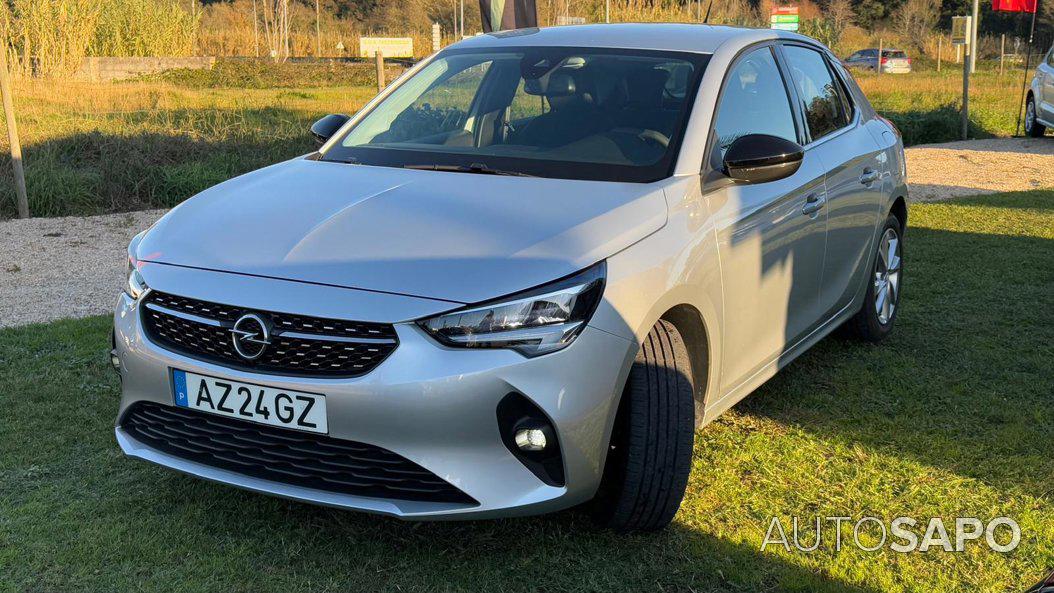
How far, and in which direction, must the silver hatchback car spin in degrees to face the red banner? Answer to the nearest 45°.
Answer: approximately 180°

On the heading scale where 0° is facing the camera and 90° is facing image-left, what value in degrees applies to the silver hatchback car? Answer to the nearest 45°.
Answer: approximately 45°

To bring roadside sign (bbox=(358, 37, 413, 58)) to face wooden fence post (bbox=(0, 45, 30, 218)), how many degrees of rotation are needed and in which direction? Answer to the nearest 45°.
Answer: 0° — it already faces it

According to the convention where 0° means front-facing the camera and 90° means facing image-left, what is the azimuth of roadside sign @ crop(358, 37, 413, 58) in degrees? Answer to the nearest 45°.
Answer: approximately 0°

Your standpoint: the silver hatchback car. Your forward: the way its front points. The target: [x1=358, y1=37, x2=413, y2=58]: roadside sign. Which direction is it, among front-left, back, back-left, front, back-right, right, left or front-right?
back-right

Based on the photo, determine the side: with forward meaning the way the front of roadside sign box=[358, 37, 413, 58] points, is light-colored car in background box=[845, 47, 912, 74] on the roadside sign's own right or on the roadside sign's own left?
on the roadside sign's own left

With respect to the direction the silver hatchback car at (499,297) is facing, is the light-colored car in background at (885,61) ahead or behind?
behind
